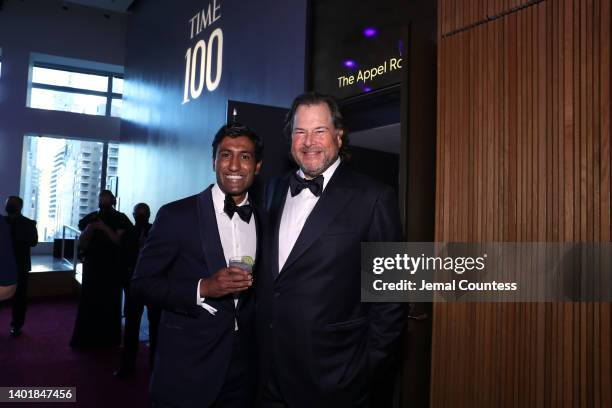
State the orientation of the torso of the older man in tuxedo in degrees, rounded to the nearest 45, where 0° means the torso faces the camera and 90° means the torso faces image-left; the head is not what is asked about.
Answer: approximately 45°

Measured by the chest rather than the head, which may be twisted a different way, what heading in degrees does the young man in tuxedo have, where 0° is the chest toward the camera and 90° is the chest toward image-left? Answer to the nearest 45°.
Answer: approximately 315°
